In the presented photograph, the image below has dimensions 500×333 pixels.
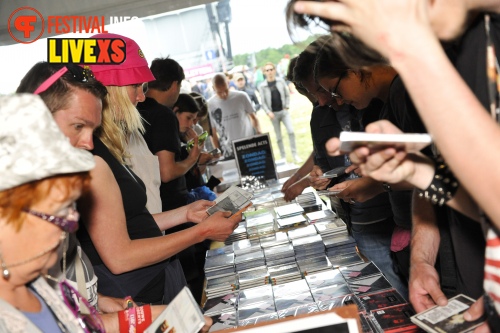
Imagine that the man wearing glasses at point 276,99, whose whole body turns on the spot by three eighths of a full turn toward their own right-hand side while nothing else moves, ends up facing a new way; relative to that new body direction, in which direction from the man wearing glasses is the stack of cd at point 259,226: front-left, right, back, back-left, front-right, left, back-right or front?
back-left

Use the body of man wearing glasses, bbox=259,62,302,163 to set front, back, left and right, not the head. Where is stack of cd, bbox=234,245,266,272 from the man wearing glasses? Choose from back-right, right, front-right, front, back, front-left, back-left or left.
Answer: front

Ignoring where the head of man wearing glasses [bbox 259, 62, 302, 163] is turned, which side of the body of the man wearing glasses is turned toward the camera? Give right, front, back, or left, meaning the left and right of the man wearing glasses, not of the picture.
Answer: front

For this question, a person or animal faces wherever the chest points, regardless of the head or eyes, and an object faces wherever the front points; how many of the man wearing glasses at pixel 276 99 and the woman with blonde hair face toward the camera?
1

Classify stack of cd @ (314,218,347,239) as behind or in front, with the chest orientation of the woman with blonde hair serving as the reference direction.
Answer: in front

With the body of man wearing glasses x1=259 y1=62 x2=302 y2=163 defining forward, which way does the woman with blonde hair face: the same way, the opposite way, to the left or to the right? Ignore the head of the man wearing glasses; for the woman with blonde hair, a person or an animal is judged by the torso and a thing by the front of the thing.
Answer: to the left

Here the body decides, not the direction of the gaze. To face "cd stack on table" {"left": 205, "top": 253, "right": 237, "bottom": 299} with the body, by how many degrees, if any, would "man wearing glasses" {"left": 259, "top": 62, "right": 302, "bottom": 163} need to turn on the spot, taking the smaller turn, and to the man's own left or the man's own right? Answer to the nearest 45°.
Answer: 0° — they already face it

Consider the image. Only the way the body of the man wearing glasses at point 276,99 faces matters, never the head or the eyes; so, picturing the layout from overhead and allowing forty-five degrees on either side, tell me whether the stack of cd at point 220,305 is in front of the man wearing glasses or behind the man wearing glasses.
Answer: in front

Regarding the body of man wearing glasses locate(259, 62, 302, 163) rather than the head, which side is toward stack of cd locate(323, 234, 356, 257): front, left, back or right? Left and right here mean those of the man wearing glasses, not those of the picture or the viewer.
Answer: front

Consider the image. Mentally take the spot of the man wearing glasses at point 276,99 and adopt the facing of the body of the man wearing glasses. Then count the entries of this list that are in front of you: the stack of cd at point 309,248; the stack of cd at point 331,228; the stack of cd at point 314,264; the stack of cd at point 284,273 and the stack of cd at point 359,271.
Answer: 5

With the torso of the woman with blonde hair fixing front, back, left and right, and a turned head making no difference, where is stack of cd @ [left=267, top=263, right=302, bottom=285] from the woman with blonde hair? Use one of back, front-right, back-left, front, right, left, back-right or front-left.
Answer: front

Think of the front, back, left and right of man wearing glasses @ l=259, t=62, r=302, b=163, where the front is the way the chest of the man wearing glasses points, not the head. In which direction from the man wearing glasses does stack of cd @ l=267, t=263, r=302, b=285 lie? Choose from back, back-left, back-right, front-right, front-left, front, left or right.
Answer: front

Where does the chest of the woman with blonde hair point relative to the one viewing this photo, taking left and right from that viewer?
facing to the right of the viewer

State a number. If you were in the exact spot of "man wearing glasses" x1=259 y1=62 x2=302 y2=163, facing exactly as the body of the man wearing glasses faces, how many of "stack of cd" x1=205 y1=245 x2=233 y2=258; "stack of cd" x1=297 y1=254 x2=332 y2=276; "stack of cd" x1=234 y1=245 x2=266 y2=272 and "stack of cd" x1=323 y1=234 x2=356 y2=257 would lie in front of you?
4

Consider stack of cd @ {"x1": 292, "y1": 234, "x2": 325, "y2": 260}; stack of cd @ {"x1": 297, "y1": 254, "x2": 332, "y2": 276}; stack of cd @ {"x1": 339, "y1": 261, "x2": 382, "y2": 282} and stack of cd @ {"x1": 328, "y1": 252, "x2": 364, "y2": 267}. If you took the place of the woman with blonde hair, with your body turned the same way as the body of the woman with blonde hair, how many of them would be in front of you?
4

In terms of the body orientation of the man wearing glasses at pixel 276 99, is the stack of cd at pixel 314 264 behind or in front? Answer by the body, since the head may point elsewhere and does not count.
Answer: in front

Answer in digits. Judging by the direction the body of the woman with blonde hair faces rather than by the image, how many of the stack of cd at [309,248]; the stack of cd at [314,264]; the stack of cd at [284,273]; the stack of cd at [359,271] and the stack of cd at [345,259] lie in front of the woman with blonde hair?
5

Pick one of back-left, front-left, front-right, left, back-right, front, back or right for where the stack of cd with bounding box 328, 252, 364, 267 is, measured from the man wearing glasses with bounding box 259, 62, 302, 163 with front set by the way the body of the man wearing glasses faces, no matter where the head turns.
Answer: front
